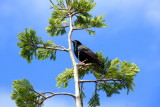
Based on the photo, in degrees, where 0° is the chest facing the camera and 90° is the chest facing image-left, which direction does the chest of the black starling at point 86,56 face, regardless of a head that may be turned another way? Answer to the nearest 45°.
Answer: approximately 90°
